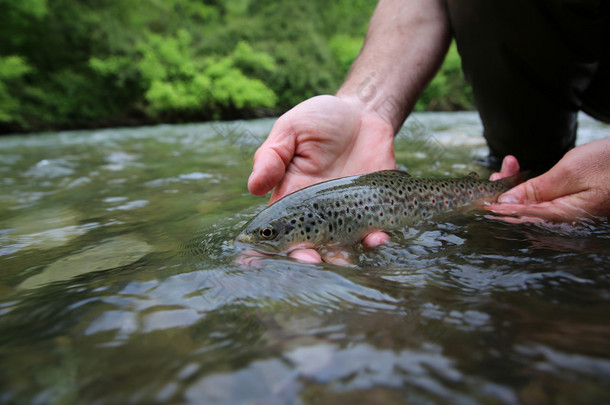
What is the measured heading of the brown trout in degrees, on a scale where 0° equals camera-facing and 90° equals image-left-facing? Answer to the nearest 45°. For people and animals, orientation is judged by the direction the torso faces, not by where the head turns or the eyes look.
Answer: approximately 90°

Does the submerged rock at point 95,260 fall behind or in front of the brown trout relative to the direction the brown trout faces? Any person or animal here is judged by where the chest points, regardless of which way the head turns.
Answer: in front
